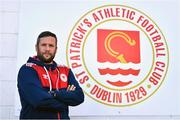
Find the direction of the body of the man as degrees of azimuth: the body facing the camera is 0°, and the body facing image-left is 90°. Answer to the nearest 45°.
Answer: approximately 315°
